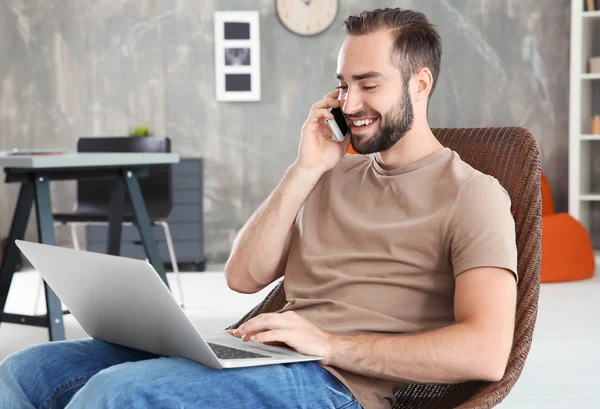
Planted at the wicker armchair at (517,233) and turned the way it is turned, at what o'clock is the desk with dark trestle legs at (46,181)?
The desk with dark trestle legs is roughly at 3 o'clock from the wicker armchair.

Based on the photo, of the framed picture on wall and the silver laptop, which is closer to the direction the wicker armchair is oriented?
the silver laptop

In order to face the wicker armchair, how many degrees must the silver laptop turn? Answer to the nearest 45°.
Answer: approximately 45° to its right

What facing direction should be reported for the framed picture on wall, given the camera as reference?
facing the viewer

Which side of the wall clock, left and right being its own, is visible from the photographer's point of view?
front

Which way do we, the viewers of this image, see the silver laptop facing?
facing away from the viewer and to the right of the viewer

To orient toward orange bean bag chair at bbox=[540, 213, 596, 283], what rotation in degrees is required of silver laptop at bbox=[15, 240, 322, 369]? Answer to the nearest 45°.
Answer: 0° — it already faces it

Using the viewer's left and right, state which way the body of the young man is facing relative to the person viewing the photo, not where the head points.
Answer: facing the viewer and to the left of the viewer

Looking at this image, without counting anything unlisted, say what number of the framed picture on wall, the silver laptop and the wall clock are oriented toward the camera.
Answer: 2

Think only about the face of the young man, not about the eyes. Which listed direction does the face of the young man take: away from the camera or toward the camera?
toward the camera

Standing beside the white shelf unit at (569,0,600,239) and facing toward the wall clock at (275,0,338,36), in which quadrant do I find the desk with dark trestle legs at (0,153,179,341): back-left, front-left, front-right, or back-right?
front-left

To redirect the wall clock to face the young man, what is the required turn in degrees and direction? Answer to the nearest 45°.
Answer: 0° — it already faces them

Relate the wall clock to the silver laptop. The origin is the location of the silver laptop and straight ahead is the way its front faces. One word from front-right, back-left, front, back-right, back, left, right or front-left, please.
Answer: front-left

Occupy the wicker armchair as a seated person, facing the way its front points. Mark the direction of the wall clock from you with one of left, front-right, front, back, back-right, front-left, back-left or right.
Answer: back-right

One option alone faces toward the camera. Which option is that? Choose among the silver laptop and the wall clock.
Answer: the wall clock
